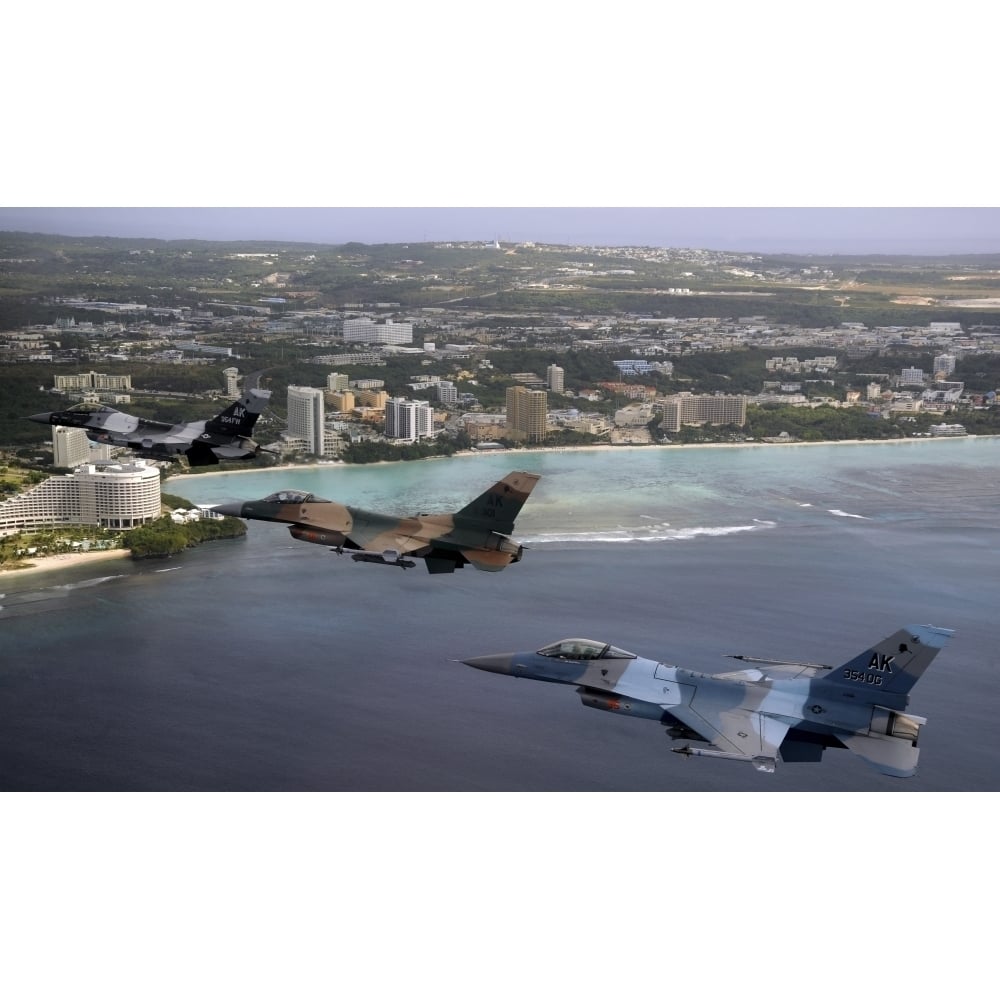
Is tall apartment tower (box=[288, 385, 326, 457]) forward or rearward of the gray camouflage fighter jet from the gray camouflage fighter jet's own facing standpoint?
forward

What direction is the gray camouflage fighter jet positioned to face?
to the viewer's left

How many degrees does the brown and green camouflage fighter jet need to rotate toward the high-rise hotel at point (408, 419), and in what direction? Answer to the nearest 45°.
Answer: approximately 90° to its right

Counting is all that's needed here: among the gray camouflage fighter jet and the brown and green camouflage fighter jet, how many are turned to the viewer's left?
2

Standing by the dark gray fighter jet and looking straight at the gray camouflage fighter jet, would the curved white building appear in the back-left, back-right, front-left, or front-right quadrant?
back-left

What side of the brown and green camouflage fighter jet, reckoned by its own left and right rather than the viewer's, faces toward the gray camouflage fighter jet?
left

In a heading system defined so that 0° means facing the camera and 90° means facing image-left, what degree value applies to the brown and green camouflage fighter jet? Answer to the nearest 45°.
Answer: approximately 90°

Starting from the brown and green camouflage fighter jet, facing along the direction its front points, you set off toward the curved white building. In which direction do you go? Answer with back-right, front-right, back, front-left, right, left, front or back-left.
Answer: front-right
